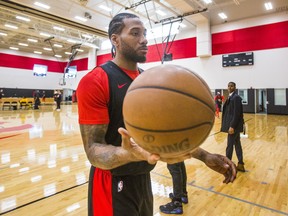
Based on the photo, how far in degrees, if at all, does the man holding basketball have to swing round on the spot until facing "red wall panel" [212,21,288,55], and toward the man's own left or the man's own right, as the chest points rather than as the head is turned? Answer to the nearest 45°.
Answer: approximately 90° to the man's own left

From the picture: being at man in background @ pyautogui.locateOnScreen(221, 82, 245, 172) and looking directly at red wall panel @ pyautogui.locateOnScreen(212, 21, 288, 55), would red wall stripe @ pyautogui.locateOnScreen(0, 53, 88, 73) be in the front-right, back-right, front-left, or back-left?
front-left

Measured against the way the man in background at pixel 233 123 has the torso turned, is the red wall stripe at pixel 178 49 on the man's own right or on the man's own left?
on the man's own right

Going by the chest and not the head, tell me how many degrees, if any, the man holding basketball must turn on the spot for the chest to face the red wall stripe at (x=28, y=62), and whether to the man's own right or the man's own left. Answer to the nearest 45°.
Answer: approximately 180°

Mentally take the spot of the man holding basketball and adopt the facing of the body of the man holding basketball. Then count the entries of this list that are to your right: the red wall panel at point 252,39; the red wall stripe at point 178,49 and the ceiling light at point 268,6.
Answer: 0

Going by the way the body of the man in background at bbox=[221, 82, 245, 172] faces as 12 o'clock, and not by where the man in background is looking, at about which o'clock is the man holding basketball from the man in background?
The man holding basketball is roughly at 11 o'clock from the man in background.

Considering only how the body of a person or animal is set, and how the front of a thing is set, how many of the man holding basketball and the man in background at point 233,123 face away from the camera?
0

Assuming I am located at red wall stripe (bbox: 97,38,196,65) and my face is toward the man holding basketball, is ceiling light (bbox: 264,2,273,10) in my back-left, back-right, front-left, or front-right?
front-left

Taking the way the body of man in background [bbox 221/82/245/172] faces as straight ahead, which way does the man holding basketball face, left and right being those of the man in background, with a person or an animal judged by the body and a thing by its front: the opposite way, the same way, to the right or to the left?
to the left

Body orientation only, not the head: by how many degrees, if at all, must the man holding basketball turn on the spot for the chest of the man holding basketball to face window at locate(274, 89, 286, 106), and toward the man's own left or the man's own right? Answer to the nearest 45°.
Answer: approximately 90° to the man's own left

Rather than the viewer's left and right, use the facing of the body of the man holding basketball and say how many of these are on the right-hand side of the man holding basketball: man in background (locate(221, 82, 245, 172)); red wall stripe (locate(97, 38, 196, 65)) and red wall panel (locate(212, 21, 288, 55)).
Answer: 0

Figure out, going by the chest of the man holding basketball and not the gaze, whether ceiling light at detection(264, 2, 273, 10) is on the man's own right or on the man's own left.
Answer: on the man's own left

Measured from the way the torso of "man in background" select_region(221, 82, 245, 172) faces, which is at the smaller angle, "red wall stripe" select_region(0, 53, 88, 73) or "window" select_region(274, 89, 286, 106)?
the red wall stripe
